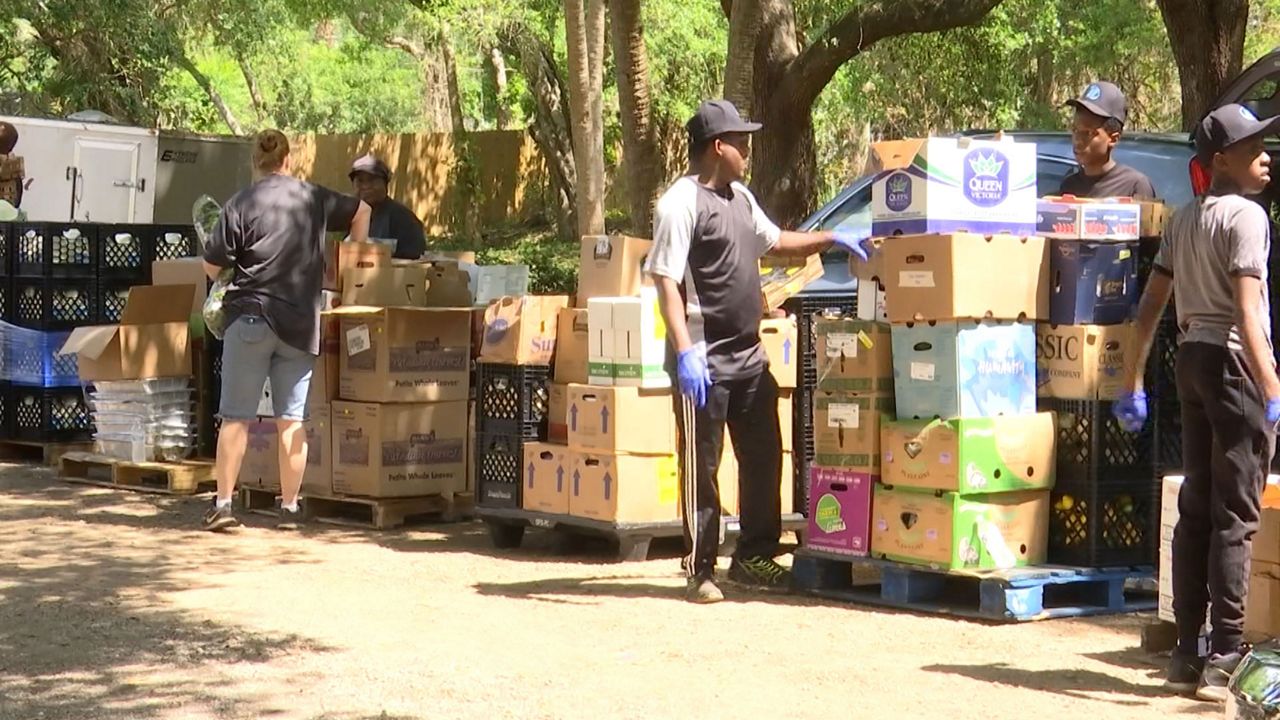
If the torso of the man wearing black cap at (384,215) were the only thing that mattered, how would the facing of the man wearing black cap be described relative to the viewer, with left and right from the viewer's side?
facing the viewer and to the left of the viewer

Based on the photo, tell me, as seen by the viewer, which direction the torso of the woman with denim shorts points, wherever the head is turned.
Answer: away from the camera

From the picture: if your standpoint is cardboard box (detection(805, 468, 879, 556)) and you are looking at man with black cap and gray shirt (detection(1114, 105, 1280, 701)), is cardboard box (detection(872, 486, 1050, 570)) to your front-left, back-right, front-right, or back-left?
front-left

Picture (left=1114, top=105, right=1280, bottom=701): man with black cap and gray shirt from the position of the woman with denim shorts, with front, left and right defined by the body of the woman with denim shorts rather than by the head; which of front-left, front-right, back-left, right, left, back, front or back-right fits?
back-right

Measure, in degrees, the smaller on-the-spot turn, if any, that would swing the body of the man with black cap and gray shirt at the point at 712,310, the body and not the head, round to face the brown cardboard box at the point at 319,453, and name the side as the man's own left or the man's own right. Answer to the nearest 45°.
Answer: approximately 180°

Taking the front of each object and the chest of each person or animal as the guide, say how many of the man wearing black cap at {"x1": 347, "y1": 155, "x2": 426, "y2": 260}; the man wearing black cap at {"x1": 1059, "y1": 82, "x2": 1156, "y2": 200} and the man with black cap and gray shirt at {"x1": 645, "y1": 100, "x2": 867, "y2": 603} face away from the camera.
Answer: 0

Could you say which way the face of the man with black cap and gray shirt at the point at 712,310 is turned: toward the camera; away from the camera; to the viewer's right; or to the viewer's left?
to the viewer's right

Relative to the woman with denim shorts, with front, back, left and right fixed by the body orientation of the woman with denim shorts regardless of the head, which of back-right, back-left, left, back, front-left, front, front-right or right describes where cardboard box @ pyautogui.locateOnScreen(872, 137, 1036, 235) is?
back-right
